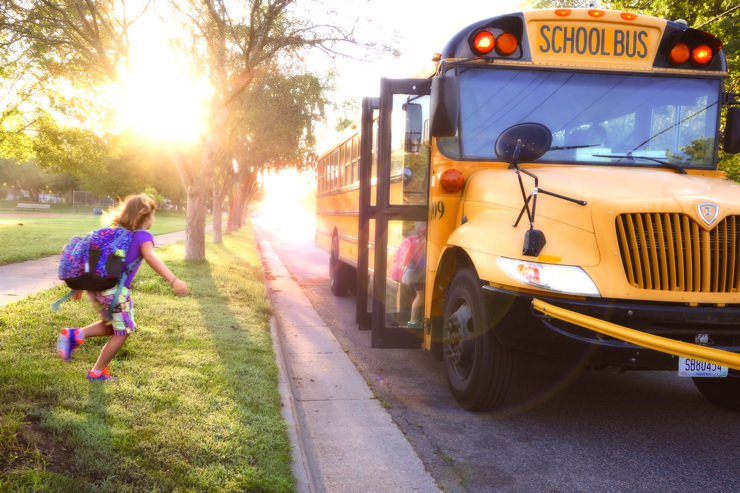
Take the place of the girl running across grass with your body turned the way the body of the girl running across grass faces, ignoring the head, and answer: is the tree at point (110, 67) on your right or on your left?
on your left

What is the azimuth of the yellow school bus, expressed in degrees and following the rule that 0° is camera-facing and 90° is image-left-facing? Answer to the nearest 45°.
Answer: approximately 315°

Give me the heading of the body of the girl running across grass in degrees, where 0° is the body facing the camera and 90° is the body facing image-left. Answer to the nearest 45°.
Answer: approximately 270°

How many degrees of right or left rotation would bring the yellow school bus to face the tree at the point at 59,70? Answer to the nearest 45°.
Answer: approximately 180°

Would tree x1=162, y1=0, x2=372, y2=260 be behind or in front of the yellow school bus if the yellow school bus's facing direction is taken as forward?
behind

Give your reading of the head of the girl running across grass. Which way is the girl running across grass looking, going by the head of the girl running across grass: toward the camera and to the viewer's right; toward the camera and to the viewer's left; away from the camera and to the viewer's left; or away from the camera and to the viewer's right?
away from the camera and to the viewer's right

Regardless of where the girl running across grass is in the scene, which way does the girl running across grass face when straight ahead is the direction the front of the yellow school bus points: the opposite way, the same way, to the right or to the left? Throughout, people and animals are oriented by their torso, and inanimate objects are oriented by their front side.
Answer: to the left

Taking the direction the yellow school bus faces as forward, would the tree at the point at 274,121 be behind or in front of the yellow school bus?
behind

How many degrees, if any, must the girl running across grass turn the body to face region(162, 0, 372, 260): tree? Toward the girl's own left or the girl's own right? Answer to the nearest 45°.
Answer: approximately 90° to the girl's own left
